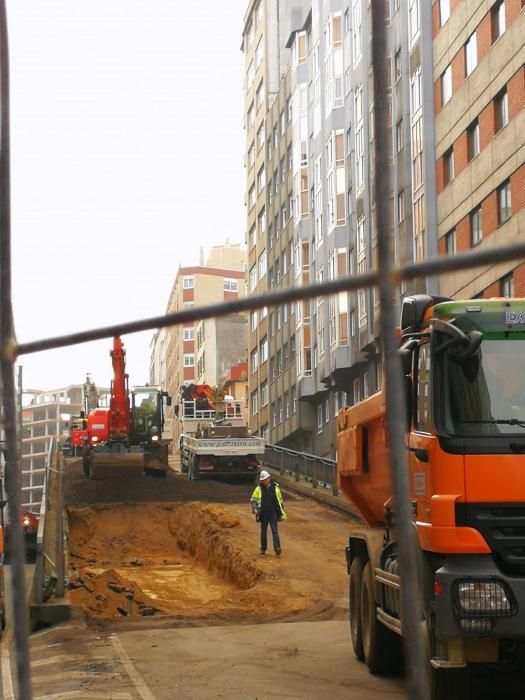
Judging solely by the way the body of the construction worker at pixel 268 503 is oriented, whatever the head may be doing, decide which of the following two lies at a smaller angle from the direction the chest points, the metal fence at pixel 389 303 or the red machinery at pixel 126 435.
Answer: the metal fence

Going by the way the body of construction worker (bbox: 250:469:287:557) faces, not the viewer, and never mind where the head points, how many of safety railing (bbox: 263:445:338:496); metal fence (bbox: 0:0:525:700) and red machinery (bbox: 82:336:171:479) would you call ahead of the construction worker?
1

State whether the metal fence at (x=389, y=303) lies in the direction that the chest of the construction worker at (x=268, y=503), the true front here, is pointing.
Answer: yes

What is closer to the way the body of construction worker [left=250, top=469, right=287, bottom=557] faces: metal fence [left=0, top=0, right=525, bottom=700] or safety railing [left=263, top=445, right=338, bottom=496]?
the metal fence

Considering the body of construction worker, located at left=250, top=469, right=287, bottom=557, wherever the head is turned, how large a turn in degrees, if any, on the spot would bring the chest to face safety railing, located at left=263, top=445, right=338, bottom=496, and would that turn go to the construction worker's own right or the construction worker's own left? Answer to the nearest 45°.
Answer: approximately 180°

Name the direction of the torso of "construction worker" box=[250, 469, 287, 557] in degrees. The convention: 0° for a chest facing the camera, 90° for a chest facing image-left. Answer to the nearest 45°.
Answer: approximately 0°
